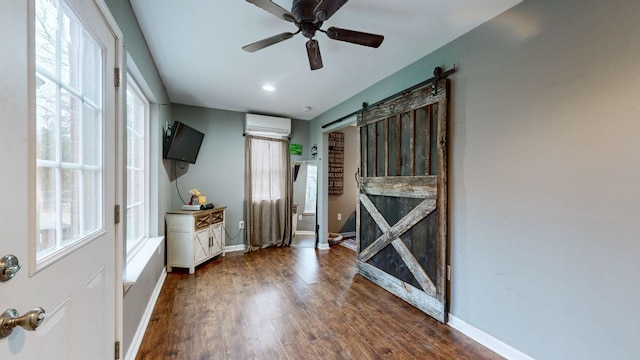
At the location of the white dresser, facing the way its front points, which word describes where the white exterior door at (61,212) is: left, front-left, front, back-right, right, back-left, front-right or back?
front-right

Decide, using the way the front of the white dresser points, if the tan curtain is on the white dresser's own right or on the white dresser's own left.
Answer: on the white dresser's own left

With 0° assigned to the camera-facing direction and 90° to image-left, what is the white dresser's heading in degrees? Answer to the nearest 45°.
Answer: approximately 315°

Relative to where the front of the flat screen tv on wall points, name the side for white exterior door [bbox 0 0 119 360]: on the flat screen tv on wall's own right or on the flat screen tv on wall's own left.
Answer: on the flat screen tv on wall's own right

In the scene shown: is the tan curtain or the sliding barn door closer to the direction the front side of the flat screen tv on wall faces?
the sliding barn door

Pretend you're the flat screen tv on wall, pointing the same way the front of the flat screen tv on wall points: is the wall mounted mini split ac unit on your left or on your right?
on your left

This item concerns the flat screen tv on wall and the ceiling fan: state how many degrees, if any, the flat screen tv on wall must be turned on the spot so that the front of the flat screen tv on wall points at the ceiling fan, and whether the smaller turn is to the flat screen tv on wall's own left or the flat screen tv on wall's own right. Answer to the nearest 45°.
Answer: approximately 45° to the flat screen tv on wall's own right
